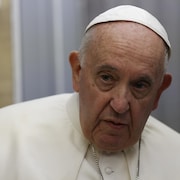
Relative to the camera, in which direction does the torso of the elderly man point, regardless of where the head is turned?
toward the camera

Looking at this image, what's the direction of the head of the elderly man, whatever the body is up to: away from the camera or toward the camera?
toward the camera
